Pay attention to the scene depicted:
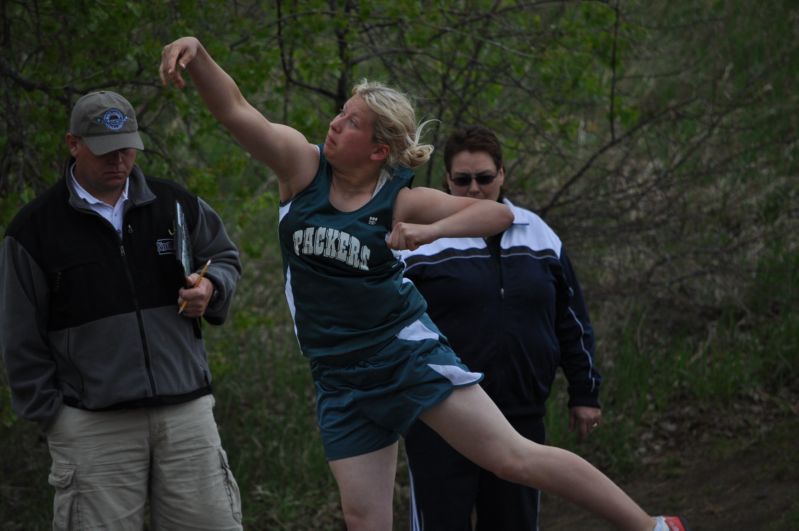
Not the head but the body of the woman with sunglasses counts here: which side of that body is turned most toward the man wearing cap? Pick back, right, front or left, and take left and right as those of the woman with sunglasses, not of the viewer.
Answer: right

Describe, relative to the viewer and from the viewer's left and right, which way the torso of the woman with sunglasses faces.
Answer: facing the viewer
